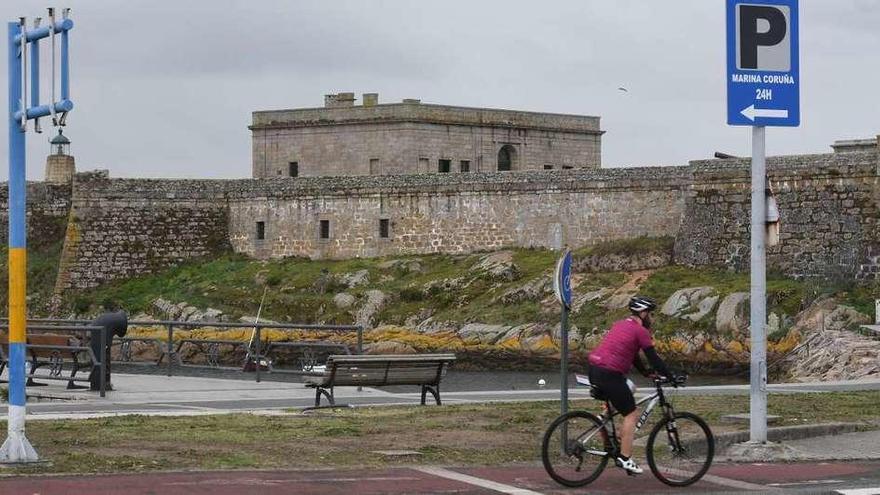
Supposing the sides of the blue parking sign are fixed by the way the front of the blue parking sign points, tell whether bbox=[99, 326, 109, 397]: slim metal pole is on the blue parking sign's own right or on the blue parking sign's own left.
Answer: on the blue parking sign's own right

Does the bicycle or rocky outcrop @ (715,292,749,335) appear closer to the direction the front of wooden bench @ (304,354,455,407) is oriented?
the rocky outcrop

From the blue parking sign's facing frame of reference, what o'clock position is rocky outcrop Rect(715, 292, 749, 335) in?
The rocky outcrop is roughly at 6 o'clock from the blue parking sign.

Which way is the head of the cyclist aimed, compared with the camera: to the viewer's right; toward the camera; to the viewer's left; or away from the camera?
to the viewer's right

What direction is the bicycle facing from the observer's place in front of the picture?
facing to the right of the viewer

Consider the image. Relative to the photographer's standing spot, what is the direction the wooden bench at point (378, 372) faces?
facing away from the viewer and to the left of the viewer

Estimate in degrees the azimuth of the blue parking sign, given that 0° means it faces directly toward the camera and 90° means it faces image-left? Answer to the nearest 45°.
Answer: approximately 0°

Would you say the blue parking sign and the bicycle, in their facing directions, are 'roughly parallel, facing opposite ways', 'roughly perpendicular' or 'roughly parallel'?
roughly perpendicular

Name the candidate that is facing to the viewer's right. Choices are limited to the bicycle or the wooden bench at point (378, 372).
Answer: the bicycle

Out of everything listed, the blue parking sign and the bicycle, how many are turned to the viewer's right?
1
